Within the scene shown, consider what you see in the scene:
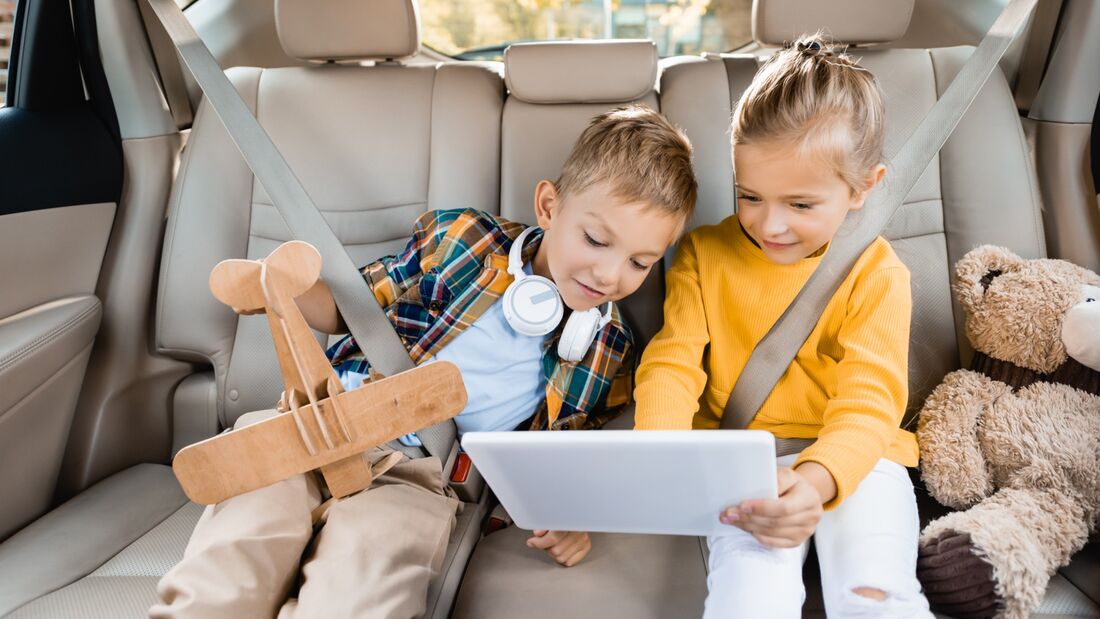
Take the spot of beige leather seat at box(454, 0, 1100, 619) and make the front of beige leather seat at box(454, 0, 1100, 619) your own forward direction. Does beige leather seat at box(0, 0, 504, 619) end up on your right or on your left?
on your right

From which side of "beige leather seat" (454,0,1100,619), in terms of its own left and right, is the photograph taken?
front

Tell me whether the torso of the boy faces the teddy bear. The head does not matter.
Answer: no

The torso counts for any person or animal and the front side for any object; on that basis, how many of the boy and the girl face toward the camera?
2

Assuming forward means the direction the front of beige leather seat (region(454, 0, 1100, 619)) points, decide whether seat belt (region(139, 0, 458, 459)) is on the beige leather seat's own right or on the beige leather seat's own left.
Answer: on the beige leather seat's own right

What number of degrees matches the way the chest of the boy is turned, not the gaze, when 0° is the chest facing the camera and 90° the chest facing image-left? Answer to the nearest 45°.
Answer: approximately 0°

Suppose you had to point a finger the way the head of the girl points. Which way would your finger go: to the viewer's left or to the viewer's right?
to the viewer's left

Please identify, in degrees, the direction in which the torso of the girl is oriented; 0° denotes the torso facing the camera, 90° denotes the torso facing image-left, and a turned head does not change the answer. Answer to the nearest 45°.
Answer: approximately 0°
